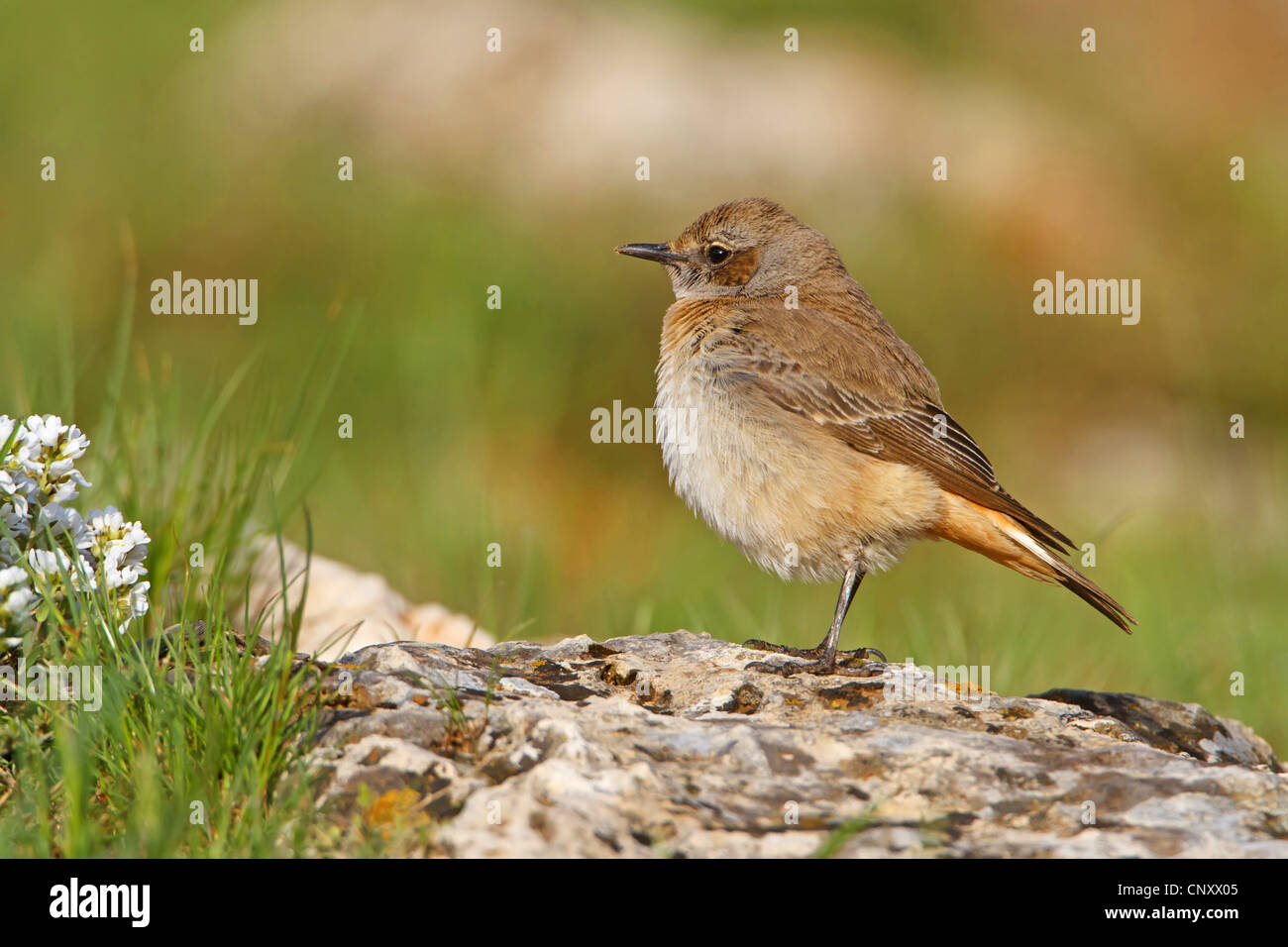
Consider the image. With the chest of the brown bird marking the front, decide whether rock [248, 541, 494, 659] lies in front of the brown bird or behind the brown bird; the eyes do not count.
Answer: in front

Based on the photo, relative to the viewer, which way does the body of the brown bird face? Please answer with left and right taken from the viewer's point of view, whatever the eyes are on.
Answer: facing to the left of the viewer
